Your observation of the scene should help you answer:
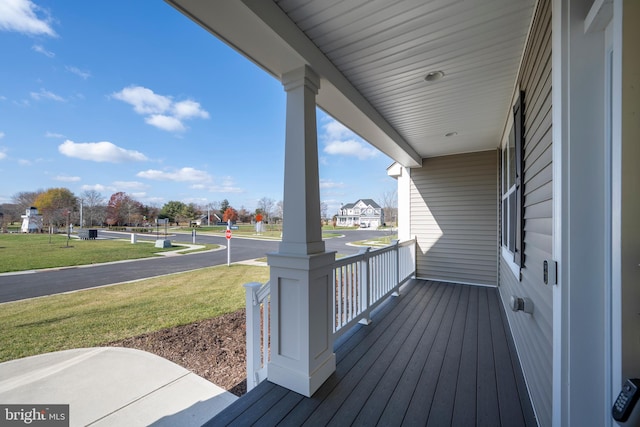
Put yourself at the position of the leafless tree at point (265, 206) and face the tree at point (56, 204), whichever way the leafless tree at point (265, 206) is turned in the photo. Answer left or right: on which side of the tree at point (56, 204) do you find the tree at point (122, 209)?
right

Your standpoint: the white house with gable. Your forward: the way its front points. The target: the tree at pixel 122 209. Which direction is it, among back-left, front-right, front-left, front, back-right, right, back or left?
front-right

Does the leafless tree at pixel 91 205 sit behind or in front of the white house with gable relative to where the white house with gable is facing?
in front

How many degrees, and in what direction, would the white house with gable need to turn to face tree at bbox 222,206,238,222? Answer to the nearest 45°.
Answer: approximately 90° to its right

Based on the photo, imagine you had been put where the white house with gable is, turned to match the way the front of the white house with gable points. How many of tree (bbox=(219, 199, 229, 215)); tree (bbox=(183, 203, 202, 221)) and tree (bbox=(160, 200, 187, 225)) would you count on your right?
3

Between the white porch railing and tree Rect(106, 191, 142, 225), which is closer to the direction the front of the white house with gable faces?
the white porch railing

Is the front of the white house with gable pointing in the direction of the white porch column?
yes

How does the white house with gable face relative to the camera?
toward the camera

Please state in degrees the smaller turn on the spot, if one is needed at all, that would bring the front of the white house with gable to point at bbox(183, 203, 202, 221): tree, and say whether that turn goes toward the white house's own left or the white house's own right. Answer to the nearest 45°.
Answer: approximately 90° to the white house's own right

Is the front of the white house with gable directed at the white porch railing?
yes
